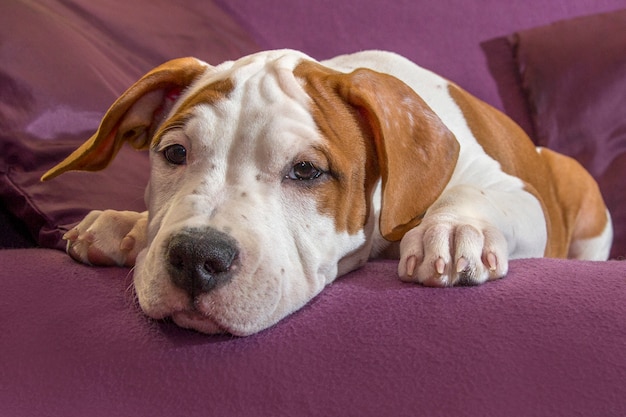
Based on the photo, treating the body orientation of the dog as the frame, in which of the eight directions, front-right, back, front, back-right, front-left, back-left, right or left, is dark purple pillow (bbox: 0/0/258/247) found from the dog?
right

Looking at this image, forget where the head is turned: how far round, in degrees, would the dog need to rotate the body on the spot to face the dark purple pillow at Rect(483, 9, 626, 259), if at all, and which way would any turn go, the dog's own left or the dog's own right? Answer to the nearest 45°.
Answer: approximately 180°

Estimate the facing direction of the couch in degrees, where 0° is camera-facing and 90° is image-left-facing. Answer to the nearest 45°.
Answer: approximately 0°

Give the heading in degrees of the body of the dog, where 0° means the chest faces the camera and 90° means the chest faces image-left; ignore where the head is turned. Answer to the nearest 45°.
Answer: approximately 45°
